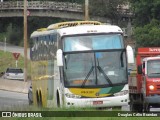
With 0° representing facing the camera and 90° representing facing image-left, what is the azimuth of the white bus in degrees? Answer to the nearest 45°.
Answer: approximately 0°

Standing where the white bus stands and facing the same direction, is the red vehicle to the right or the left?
on its left
